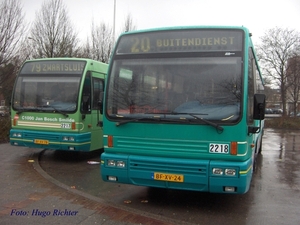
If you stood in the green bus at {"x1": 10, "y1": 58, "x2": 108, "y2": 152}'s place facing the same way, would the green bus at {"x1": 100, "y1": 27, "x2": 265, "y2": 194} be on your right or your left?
on your left

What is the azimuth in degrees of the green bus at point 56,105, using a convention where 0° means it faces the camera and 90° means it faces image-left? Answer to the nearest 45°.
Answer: approximately 45°

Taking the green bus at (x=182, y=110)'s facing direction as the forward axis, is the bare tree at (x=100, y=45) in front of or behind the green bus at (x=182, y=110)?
behind

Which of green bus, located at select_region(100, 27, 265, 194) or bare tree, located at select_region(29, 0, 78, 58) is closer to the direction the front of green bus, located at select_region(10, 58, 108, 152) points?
the green bus

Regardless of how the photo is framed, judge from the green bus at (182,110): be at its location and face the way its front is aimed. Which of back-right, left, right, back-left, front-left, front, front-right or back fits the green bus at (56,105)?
back-right

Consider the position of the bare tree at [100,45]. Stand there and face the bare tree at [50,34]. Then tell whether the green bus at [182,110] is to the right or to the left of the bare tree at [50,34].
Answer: left

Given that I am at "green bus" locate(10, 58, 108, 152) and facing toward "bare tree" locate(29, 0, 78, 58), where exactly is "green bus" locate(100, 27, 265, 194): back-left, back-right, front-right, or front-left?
back-right

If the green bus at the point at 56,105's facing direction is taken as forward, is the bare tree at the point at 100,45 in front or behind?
behind

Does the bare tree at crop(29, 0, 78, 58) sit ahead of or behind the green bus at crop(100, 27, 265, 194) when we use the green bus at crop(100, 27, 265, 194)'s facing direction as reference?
behind

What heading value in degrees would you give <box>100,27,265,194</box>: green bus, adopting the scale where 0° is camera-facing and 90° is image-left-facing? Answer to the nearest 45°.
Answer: approximately 0°

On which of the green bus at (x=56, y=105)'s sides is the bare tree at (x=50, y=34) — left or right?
on its right
